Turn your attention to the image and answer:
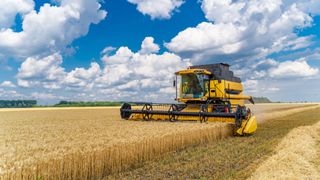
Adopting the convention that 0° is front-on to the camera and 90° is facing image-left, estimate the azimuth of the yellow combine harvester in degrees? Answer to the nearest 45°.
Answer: approximately 45°
